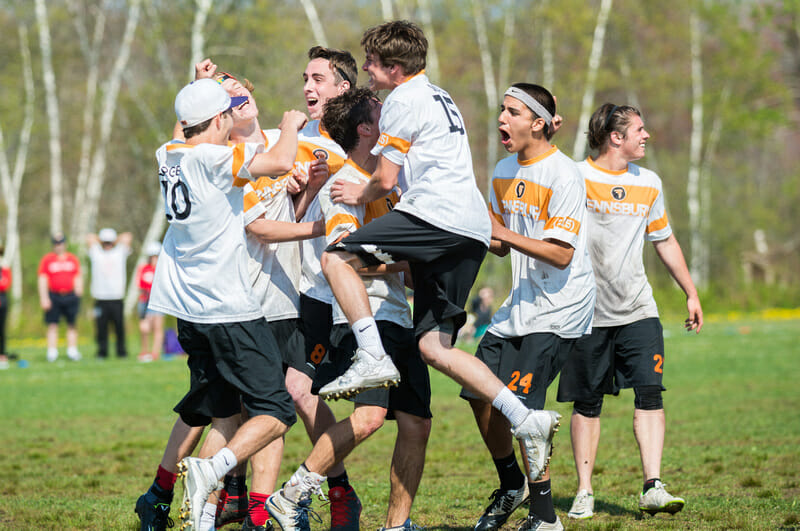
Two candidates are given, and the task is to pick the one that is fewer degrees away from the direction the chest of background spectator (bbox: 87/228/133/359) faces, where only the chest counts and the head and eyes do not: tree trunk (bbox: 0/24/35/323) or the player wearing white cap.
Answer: the player wearing white cap

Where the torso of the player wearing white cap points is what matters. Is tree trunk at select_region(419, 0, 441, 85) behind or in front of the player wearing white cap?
in front

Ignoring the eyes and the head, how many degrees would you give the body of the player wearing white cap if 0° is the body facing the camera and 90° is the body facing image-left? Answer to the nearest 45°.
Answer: approximately 225°

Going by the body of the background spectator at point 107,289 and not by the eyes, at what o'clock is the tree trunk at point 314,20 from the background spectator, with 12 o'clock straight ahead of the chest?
The tree trunk is roughly at 7 o'clock from the background spectator.

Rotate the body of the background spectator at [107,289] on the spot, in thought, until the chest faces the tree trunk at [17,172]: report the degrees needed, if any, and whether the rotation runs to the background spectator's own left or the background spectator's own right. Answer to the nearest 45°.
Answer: approximately 180°

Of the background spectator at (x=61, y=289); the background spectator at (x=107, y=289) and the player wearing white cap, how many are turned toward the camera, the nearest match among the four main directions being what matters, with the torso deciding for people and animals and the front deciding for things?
2

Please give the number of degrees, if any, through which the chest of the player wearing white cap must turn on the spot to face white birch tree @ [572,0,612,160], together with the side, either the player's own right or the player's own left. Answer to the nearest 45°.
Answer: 0° — they already face it

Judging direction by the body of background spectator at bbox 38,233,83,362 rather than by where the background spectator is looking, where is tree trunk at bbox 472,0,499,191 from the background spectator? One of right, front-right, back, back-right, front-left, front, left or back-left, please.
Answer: back-left

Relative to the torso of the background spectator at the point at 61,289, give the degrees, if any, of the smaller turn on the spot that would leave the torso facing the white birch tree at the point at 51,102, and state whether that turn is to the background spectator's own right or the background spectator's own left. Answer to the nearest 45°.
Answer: approximately 180°

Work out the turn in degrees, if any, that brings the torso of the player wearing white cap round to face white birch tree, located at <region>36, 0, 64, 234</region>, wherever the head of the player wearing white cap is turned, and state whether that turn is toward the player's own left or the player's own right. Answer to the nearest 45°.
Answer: approximately 45° to the player's own left

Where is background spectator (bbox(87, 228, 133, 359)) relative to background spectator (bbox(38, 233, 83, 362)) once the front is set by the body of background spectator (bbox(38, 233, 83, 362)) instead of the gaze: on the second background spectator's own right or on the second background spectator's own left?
on the second background spectator's own left

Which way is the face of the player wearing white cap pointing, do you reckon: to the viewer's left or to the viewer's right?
to the viewer's right

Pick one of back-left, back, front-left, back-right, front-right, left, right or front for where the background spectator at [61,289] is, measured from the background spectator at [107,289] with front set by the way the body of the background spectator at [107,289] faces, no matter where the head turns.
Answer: right

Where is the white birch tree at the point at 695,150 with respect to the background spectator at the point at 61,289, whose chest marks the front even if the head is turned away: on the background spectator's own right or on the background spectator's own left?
on the background spectator's own left
